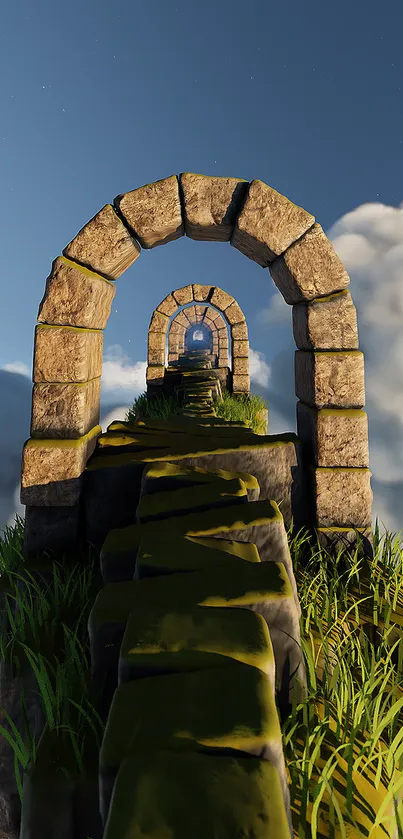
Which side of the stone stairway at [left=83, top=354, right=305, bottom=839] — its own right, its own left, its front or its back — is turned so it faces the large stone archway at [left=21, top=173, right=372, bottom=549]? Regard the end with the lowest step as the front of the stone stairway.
back

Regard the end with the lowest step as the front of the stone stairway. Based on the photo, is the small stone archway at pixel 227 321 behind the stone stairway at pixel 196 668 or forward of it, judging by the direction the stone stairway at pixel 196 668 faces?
behind

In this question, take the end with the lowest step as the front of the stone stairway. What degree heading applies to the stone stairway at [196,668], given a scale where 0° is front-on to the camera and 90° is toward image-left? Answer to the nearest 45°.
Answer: approximately 0°

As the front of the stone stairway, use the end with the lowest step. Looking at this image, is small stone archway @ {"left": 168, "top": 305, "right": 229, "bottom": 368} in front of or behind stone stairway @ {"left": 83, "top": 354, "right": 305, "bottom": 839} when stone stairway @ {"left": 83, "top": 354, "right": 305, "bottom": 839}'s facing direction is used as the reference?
behind
